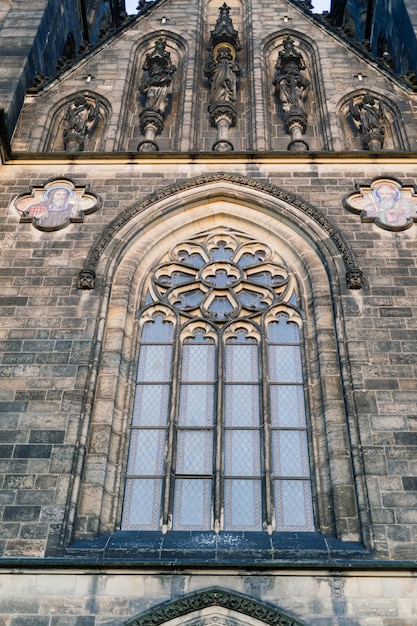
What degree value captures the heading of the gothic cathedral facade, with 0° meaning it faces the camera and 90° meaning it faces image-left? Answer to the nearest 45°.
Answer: approximately 0°
